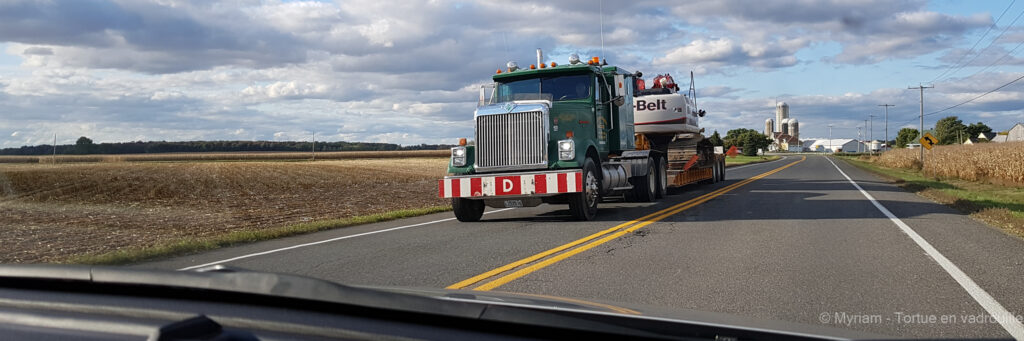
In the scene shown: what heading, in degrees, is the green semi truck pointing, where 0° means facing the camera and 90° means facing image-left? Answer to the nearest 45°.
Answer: approximately 45°
